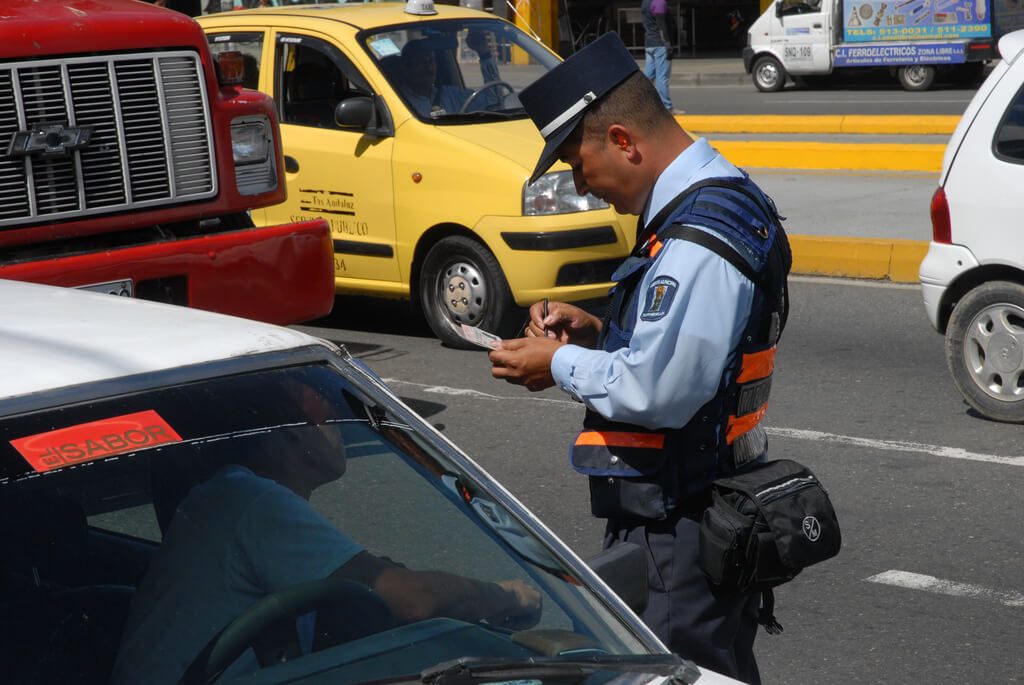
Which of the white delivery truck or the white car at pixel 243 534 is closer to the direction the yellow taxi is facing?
the white car

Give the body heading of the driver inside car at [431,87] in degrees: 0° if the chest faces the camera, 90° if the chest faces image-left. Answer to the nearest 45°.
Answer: approximately 315°

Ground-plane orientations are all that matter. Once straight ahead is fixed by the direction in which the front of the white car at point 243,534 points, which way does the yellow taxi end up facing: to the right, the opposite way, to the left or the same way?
the same way

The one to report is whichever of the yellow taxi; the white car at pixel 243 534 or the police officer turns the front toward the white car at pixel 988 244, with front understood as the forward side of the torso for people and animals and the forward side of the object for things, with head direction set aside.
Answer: the yellow taxi

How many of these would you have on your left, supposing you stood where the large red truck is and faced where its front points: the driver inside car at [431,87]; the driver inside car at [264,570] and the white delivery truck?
2

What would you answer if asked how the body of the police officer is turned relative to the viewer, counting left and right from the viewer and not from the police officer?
facing to the left of the viewer

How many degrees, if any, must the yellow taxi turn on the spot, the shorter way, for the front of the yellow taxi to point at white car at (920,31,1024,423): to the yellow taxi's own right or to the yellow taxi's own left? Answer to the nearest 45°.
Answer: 0° — it already faces it

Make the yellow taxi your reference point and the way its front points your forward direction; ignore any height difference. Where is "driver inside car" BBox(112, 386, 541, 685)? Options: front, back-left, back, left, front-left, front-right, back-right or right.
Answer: front-right

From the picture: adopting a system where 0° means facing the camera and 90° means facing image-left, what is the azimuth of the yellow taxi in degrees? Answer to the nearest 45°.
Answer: approximately 315°

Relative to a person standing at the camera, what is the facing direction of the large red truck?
facing the viewer and to the right of the viewer

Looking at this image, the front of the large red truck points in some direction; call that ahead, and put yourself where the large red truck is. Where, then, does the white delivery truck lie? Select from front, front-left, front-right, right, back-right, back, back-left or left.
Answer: left

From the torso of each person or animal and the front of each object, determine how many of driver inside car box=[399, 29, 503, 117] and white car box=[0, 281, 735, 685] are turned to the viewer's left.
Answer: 0

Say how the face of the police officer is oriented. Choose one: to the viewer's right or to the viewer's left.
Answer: to the viewer's left

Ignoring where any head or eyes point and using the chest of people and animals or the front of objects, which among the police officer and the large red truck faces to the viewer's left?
the police officer

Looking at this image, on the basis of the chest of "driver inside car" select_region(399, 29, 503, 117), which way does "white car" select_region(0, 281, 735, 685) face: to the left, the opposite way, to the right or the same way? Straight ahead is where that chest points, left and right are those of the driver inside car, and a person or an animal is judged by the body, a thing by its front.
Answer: the same way

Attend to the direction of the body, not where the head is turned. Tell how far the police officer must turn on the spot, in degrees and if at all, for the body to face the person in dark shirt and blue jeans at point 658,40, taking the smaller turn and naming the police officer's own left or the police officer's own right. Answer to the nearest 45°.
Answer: approximately 90° to the police officer's own right

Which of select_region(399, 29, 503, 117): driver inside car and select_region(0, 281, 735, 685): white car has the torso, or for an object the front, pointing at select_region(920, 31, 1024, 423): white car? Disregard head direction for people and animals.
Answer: the driver inside car
